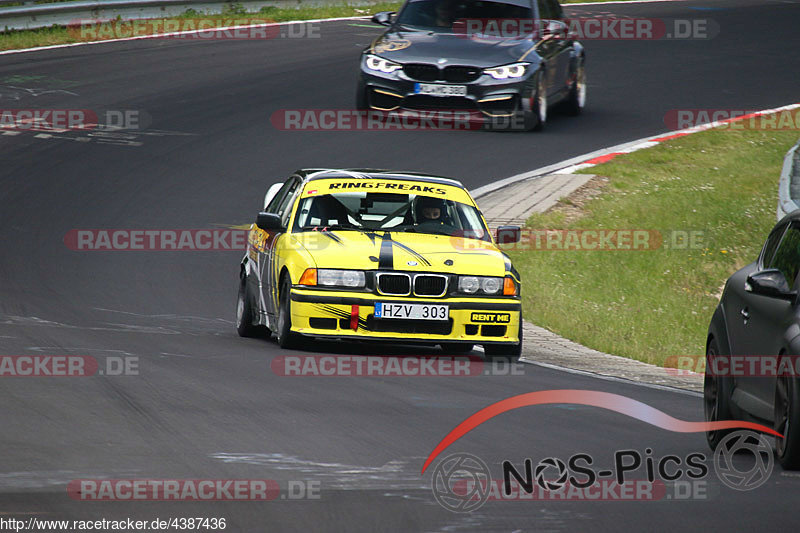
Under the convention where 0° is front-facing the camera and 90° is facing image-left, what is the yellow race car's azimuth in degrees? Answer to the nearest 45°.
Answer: approximately 0°

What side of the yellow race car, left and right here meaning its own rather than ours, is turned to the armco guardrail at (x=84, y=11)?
back

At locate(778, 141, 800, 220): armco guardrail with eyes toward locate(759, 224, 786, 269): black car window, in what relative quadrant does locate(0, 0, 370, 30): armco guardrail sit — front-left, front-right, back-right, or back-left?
back-right

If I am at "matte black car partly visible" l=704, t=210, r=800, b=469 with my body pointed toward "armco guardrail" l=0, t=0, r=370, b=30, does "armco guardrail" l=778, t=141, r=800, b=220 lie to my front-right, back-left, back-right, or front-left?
front-right

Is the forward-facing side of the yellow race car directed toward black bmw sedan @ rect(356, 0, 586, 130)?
no

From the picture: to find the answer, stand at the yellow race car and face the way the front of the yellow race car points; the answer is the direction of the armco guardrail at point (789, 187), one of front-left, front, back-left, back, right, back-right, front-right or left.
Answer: back-left

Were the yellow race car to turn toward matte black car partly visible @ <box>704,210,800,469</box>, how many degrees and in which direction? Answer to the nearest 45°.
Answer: approximately 45° to its left

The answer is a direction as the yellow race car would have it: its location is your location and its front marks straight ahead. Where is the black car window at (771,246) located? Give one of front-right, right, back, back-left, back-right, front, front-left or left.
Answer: front-left

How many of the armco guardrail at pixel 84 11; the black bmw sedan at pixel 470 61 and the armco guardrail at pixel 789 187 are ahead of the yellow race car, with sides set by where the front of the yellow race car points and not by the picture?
0
